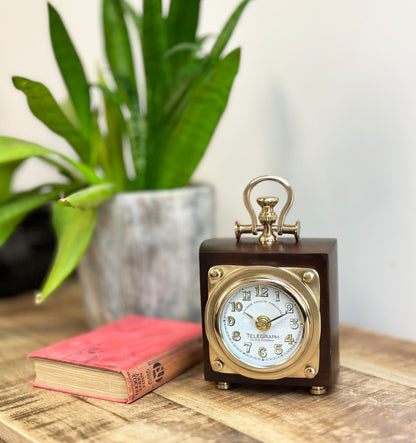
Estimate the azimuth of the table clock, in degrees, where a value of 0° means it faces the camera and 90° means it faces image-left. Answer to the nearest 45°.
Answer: approximately 0°
